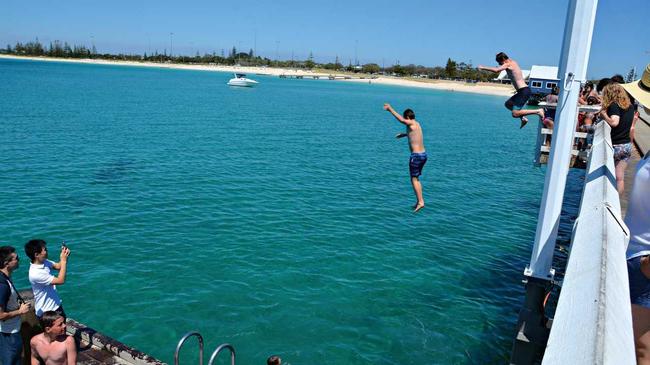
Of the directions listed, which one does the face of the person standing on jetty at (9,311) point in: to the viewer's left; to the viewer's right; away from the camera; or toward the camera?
to the viewer's right

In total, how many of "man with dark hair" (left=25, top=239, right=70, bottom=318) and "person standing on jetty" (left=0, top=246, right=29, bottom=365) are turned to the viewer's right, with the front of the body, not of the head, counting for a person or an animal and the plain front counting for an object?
2

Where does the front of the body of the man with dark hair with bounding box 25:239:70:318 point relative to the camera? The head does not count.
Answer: to the viewer's right

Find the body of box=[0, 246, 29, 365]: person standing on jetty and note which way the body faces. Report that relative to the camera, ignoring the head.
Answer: to the viewer's right

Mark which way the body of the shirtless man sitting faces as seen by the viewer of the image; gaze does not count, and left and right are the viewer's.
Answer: facing the viewer and to the right of the viewer

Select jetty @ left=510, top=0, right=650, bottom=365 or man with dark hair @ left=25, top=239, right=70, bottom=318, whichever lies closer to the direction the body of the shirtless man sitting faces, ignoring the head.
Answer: the jetty
